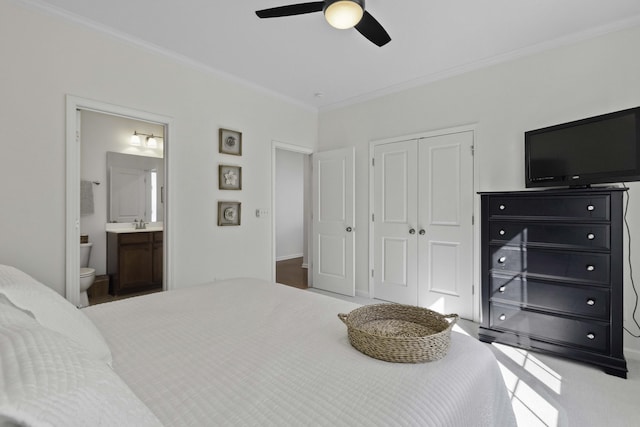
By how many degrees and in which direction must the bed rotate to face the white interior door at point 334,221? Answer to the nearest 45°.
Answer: approximately 45° to its left

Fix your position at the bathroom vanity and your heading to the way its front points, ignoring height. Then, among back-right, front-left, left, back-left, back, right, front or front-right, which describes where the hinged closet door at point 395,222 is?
front-left

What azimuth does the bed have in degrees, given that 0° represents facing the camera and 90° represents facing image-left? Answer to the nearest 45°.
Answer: approximately 225°

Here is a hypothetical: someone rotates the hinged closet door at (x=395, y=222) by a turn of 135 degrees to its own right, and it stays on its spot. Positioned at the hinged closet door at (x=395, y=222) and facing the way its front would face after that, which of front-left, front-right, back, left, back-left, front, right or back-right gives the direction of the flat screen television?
back-right

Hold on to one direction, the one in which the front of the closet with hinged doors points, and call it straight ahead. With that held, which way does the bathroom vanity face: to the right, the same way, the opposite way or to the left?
to the left

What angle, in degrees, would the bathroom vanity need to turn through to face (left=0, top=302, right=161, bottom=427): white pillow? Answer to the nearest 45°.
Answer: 0° — it already faces it

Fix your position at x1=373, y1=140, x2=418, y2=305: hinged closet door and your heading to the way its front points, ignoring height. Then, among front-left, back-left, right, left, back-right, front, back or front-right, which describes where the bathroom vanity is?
front-right

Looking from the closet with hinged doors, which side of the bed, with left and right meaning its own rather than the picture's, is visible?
front

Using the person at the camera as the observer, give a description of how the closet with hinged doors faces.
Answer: facing the viewer and to the left of the viewer

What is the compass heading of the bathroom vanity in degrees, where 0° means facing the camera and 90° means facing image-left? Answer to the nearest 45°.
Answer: approximately 0°

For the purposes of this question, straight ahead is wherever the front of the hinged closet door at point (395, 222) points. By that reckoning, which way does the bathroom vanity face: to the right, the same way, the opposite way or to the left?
to the left

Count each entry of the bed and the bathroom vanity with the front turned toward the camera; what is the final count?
1

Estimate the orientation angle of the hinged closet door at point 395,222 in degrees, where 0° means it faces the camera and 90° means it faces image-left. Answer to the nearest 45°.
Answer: approximately 45°

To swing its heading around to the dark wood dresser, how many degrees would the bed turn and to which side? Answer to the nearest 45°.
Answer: approximately 45° to its right
